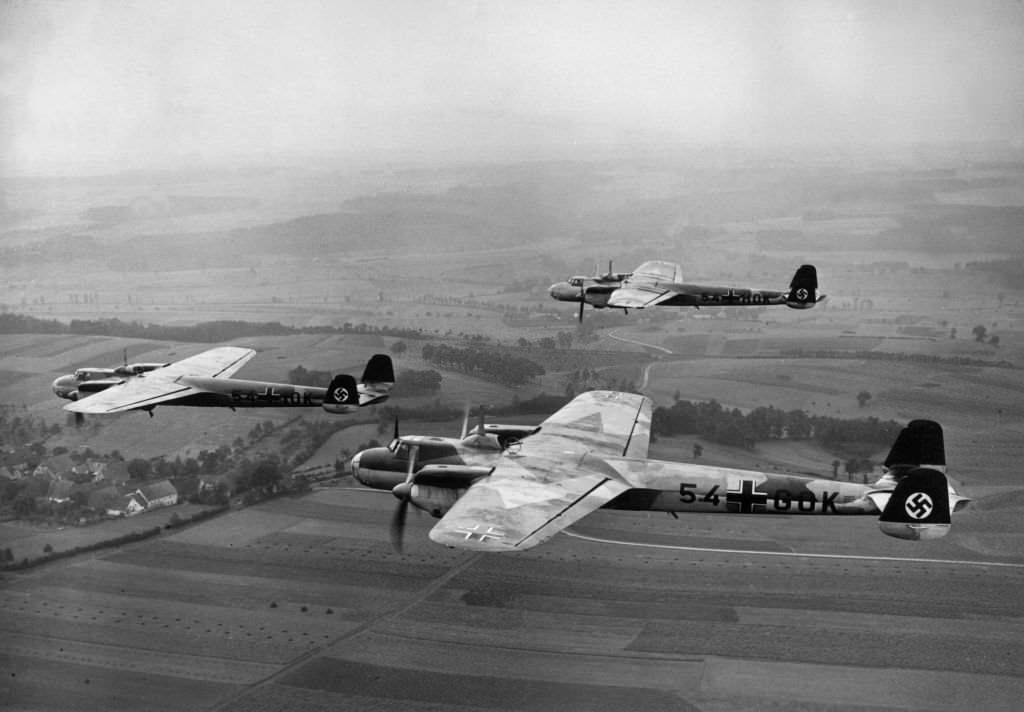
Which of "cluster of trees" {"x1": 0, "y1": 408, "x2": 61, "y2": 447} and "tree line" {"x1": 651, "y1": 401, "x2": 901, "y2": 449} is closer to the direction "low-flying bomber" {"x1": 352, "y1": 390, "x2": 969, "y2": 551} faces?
the cluster of trees

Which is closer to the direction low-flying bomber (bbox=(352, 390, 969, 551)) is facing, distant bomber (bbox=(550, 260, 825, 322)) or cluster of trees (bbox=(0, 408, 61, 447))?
the cluster of trees

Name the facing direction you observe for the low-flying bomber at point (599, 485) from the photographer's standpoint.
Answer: facing to the left of the viewer

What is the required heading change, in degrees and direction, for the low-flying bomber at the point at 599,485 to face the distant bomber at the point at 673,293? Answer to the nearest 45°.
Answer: approximately 90° to its right

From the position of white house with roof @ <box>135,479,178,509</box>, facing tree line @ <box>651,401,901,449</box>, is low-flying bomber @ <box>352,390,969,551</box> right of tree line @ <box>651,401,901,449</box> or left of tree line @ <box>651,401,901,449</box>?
right

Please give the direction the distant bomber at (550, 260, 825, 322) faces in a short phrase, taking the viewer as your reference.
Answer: facing to the left of the viewer

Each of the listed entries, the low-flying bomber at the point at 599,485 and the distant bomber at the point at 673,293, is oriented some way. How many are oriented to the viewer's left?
2
